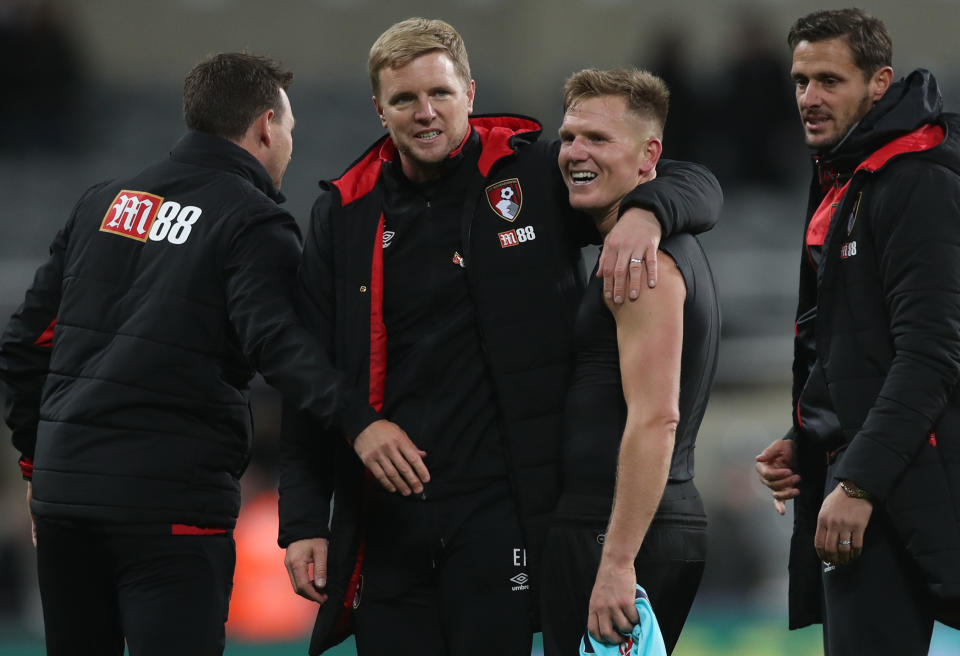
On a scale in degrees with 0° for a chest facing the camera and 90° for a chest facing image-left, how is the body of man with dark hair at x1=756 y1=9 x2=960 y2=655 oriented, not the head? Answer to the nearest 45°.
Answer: approximately 45°

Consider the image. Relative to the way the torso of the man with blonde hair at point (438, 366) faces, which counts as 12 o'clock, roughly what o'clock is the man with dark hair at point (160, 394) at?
The man with dark hair is roughly at 3 o'clock from the man with blonde hair.

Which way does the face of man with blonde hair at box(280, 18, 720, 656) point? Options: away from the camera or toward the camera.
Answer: toward the camera

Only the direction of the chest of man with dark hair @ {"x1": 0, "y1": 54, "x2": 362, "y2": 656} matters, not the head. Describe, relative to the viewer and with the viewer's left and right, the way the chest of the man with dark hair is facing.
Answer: facing away from the viewer and to the right of the viewer

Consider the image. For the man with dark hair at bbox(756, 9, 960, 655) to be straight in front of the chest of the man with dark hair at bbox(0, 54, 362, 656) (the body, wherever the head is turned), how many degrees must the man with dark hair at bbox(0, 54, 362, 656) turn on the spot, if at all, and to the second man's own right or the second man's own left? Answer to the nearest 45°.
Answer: approximately 90° to the second man's own right

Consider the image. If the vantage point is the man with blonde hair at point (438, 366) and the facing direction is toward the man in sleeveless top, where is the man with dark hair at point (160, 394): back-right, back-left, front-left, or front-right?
back-right

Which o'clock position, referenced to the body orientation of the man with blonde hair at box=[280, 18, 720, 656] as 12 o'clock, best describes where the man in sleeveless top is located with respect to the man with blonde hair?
The man in sleeveless top is roughly at 10 o'clock from the man with blonde hair.

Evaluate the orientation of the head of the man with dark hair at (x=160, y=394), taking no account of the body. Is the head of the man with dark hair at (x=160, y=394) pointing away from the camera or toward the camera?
away from the camera

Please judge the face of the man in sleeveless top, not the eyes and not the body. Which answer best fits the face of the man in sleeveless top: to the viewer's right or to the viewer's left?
to the viewer's left

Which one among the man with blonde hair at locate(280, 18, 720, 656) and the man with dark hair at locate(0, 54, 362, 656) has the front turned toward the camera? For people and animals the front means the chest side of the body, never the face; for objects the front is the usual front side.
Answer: the man with blonde hair

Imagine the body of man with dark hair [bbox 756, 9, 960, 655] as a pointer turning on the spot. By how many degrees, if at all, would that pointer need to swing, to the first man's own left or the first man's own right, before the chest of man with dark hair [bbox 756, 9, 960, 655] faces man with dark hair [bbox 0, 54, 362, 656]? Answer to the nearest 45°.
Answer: approximately 45° to the first man's own right

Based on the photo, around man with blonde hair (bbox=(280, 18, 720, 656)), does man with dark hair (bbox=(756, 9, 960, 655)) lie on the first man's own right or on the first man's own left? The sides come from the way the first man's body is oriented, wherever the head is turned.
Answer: on the first man's own left

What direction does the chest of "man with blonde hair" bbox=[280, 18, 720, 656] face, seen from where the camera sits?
toward the camera

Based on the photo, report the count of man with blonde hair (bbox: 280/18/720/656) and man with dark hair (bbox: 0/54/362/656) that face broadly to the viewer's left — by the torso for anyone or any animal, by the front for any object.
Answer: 0

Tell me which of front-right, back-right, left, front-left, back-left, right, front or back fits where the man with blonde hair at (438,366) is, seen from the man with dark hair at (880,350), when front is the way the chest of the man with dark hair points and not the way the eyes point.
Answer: front-right
